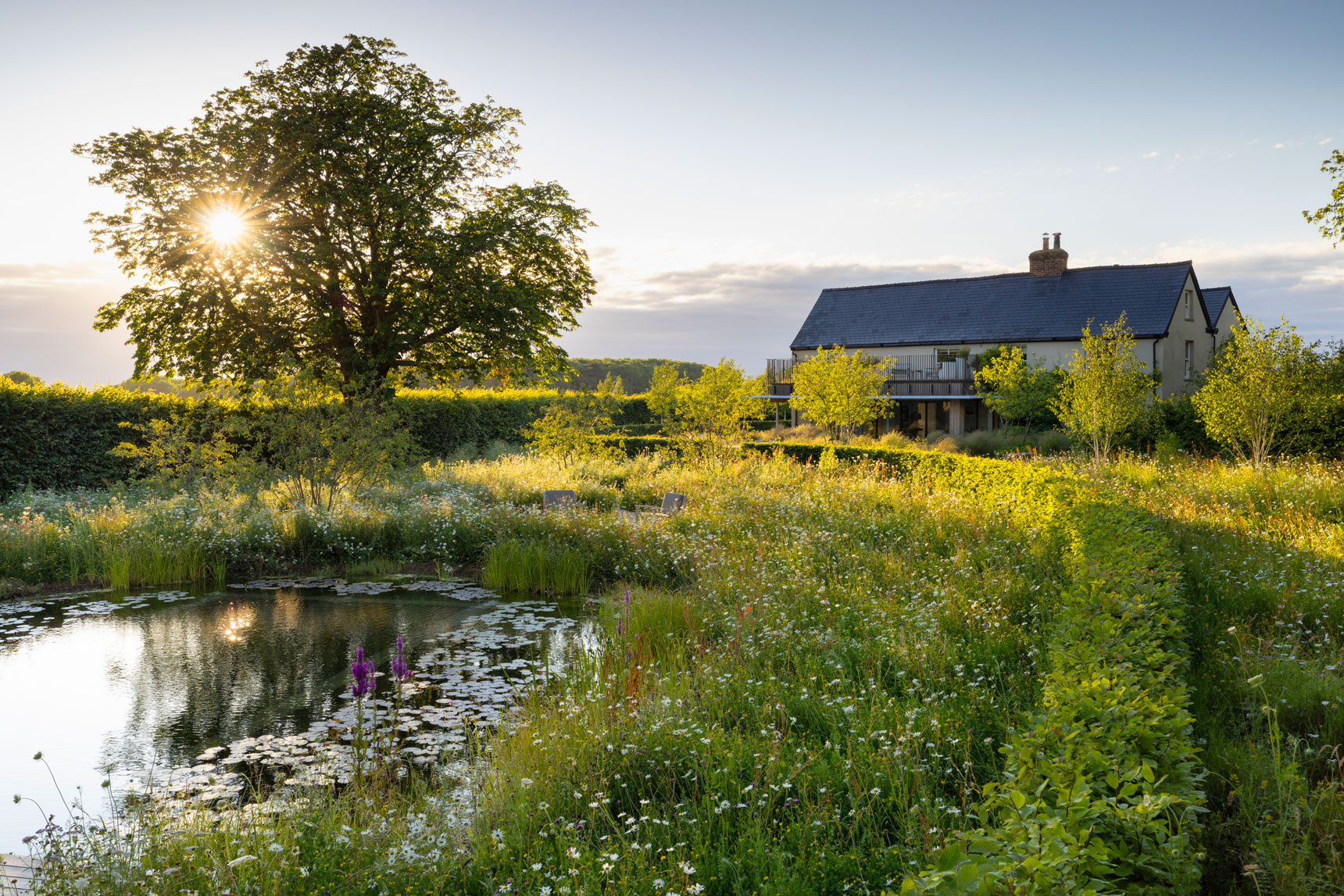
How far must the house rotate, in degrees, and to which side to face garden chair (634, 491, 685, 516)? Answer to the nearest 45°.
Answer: approximately 45° to its left

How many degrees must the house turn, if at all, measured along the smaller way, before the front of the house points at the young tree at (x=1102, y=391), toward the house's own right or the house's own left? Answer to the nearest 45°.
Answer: approximately 45° to the house's own left

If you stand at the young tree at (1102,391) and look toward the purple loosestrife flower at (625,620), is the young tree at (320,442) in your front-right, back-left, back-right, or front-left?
front-right

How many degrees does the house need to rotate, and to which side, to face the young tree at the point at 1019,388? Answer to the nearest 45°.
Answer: approximately 45° to its left

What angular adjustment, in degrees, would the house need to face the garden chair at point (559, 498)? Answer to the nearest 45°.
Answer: approximately 45° to its left

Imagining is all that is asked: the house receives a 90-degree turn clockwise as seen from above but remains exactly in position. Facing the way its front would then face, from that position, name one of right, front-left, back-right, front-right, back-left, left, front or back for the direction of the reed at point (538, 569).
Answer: back-left

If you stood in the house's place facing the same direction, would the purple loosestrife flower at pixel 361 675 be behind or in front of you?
in front

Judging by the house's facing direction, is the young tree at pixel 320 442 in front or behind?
in front

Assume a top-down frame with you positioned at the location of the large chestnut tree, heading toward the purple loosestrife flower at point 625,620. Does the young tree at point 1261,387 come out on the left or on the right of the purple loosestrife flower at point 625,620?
left

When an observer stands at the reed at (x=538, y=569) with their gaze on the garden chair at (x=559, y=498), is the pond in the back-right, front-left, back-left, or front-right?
back-left

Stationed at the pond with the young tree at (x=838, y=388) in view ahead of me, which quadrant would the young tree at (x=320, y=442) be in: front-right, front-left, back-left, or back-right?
front-left

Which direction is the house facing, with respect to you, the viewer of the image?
facing the viewer and to the left of the viewer
